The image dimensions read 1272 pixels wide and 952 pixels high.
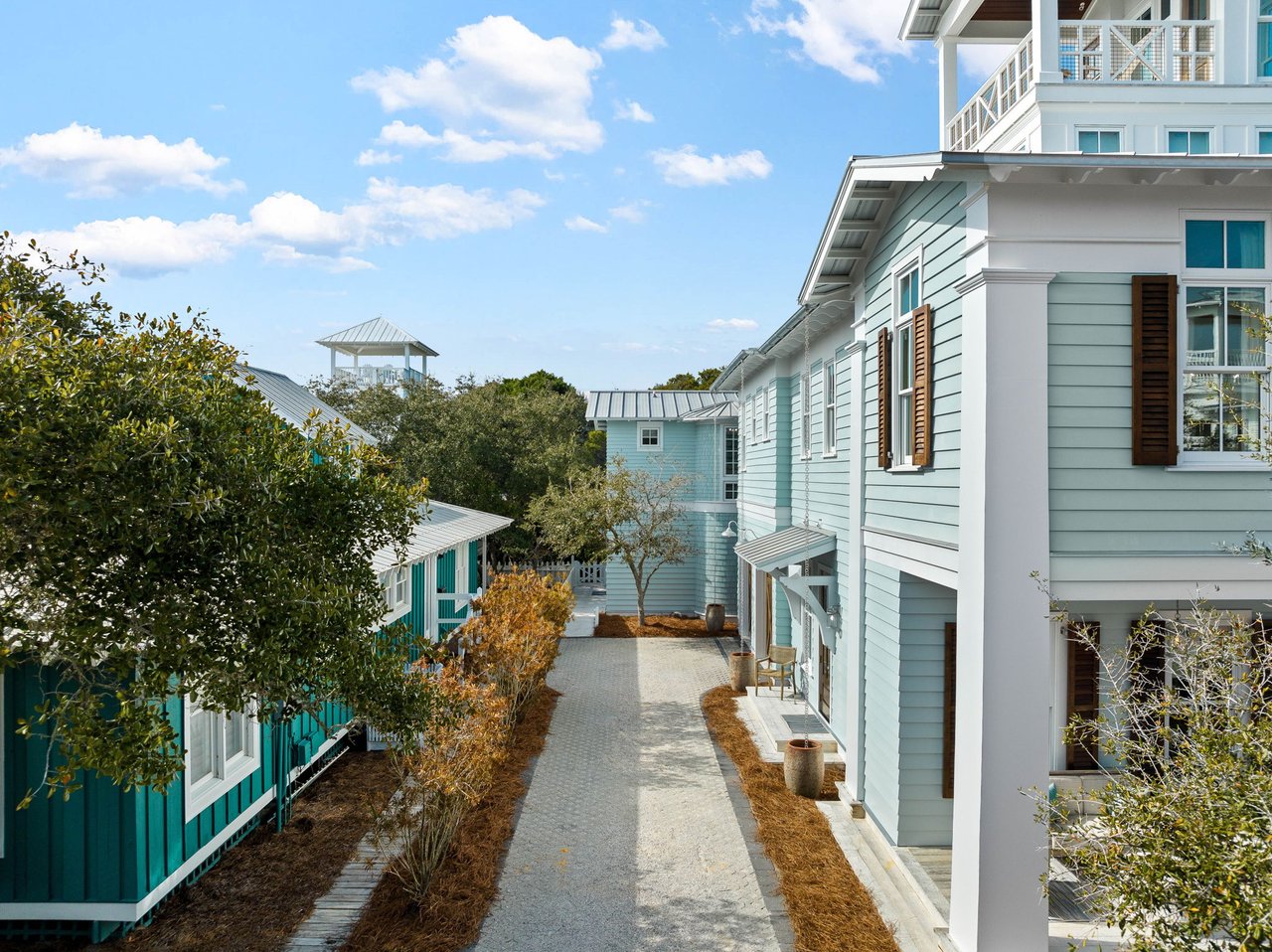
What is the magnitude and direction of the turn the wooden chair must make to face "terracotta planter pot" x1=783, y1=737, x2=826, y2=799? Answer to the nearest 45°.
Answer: approximately 45° to its left

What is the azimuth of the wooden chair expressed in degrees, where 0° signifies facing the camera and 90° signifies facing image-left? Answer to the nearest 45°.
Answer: approximately 45°
